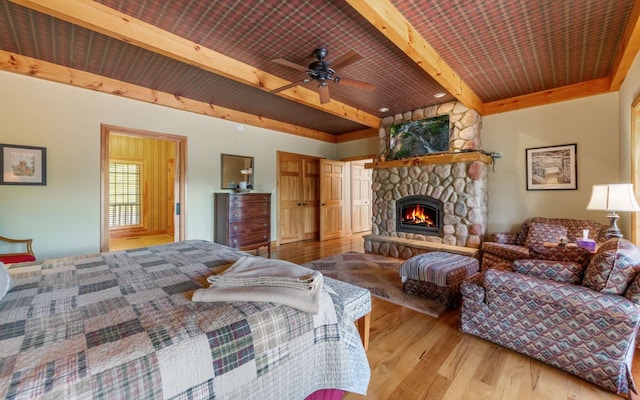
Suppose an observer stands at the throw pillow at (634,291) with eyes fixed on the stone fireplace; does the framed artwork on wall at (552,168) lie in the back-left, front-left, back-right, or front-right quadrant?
front-right

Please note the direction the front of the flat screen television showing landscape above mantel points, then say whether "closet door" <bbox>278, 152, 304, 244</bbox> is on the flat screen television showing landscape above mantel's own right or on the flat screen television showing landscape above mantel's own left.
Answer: on the flat screen television showing landscape above mantel's own right

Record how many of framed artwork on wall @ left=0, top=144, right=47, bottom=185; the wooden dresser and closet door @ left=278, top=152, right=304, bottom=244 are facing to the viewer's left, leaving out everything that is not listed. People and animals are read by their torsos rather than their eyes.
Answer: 0

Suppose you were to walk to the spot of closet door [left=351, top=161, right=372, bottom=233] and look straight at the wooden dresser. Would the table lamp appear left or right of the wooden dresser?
left

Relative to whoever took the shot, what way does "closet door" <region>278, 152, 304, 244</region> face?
facing the viewer and to the right of the viewer

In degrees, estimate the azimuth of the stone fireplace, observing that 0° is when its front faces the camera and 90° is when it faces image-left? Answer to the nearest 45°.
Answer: approximately 45°

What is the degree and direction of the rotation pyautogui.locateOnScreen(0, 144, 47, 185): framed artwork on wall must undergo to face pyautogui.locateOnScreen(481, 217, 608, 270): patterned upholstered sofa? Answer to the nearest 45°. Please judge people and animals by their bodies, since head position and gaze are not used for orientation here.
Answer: approximately 45° to its left

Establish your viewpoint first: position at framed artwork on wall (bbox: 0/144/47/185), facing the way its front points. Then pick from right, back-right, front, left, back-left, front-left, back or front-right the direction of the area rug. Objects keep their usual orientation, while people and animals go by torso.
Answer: front-left

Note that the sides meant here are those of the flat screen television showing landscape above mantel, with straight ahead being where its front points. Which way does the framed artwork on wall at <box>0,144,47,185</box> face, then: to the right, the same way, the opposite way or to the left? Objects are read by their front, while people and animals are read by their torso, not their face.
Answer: to the left

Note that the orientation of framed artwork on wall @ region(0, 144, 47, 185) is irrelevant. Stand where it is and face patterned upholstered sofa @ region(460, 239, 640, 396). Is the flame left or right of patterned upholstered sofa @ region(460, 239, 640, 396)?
left

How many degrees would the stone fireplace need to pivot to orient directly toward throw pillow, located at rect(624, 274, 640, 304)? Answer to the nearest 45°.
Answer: approximately 45° to its left

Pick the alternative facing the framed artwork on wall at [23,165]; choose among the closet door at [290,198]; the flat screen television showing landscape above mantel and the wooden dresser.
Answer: the flat screen television showing landscape above mantel

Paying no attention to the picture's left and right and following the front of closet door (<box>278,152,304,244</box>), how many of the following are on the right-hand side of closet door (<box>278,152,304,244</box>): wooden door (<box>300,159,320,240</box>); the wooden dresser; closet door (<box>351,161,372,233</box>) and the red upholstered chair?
2

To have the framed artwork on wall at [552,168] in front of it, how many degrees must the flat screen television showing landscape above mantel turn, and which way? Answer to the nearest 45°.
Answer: approximately 135° to its left

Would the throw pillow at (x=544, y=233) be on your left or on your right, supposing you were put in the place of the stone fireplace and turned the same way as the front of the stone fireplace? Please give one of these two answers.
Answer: on your left

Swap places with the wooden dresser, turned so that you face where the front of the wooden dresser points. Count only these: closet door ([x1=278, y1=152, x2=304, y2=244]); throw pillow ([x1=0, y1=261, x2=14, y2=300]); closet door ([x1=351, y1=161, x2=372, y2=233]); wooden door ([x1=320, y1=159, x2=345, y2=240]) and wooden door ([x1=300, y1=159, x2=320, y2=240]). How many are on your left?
4

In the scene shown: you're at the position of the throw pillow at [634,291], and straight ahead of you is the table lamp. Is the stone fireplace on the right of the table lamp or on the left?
left

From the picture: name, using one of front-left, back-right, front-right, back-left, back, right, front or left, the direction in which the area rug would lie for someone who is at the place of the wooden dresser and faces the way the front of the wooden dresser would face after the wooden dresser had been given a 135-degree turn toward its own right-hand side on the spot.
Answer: back-left
